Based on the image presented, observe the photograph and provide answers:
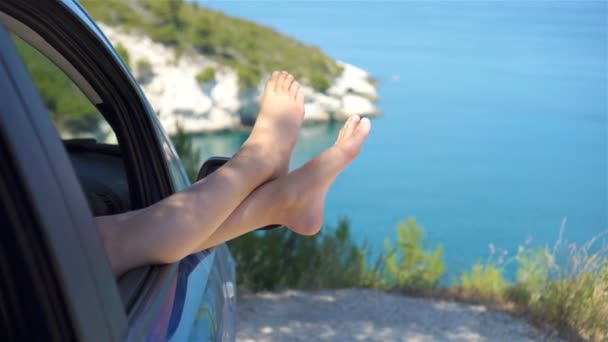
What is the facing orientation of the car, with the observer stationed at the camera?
facing away from the viewer and to the right of the viewer

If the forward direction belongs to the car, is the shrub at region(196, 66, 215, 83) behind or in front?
in front

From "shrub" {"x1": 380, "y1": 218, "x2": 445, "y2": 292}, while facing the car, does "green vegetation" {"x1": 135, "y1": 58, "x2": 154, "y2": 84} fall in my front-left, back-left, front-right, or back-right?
back-right

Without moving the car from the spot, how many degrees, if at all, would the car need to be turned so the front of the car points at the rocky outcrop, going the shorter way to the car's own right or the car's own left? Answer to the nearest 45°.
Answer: approximately 45° to the car's own left

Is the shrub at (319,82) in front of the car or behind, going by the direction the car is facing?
in front

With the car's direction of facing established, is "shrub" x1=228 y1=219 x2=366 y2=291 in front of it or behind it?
in front
